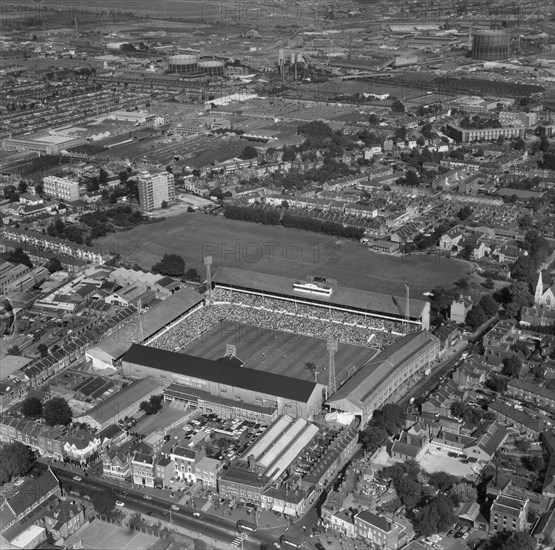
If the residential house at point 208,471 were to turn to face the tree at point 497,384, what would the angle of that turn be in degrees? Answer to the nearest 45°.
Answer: approximately 135° to its left

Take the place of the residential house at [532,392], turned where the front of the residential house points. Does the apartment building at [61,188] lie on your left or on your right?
on your right

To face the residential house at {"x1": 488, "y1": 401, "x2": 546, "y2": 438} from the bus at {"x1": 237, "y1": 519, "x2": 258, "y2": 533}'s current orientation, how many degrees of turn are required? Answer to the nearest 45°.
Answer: approximately 90° to its left

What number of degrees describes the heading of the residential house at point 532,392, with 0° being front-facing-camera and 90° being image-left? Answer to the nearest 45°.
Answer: approximately 45°

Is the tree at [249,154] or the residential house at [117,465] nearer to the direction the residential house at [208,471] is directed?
the residential house

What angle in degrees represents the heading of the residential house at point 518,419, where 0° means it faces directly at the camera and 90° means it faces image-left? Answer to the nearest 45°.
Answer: approximately 225°
